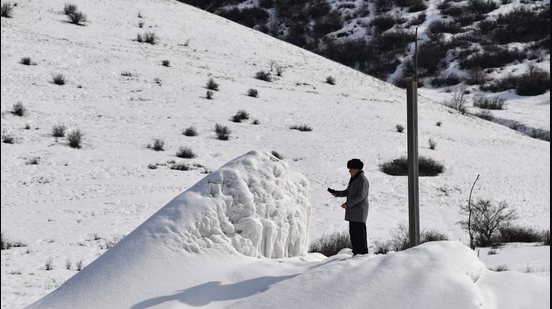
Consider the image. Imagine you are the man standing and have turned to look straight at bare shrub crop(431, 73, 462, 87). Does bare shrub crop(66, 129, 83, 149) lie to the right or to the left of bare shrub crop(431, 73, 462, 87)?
left

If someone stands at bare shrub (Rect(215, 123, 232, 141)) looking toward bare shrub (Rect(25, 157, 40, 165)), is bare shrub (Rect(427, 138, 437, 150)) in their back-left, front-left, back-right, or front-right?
back-left

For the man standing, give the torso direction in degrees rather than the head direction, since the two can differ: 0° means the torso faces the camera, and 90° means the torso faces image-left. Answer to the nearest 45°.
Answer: approximately 90°

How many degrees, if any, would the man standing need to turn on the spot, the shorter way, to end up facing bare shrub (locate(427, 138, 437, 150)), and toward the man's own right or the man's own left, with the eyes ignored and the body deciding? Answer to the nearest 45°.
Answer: approximately 90° to the man's own right

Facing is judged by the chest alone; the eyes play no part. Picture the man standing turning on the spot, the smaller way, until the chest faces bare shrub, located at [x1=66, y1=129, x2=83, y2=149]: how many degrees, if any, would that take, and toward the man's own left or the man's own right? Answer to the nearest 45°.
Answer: approximately 45° to the man's own right

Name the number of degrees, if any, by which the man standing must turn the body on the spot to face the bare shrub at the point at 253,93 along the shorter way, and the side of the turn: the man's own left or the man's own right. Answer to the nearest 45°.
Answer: approximately 90° to the man's own right

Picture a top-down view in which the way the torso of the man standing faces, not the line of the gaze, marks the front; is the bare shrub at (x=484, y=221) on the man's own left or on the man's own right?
on the man's own right

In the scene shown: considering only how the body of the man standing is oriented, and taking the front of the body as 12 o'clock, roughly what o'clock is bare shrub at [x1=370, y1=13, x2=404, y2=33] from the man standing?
The bare shrub is roughly at 3 o'clock from the man standing.

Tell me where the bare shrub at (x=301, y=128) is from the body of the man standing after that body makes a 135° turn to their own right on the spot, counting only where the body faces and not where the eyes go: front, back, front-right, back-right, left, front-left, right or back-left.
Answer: front-left

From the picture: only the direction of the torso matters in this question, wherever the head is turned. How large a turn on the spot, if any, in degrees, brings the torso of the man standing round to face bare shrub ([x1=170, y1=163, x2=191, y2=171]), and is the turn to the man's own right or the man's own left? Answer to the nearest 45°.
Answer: approximately 45° to the man's own right

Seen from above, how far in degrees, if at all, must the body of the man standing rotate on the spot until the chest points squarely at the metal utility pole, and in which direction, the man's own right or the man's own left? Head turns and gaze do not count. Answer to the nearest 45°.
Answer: approximately 180°

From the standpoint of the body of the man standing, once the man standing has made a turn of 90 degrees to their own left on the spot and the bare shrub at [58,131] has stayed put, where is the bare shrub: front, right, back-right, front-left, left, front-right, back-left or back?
back-right
